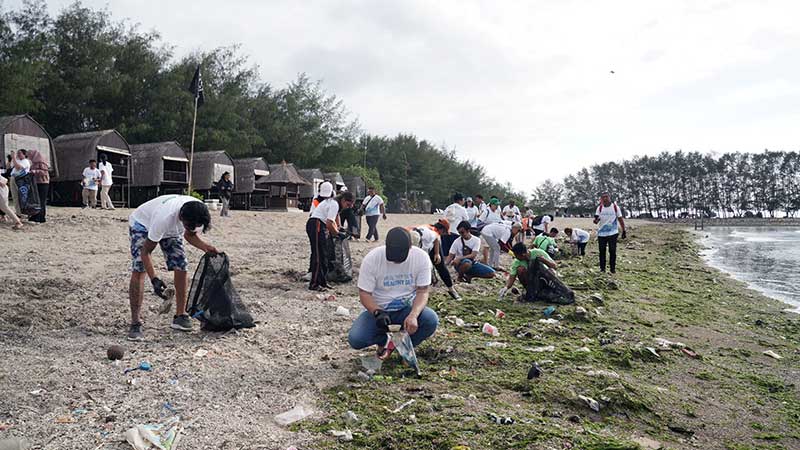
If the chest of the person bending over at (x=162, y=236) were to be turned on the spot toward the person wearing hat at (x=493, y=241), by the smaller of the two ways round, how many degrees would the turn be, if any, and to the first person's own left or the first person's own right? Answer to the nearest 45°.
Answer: approximately 90° to the first person's own left

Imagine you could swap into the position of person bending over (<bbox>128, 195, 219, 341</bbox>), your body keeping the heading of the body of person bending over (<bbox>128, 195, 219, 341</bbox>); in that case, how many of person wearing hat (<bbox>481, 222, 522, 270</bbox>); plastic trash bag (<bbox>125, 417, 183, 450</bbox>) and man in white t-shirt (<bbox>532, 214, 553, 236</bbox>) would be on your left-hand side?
2

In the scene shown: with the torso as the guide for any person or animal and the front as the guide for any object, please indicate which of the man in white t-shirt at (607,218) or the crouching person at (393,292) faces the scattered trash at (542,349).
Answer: the man in white t-shirt

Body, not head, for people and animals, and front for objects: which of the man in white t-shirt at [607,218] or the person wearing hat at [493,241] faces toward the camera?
the man in white t-shirt

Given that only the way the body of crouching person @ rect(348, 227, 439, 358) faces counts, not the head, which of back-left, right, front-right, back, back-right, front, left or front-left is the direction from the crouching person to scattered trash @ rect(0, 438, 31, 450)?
front-right

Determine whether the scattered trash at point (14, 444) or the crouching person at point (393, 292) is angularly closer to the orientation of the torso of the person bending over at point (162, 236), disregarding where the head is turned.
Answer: the crouching person

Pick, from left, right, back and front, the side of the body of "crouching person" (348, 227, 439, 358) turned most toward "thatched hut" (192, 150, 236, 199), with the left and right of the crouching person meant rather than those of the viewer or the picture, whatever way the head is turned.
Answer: back

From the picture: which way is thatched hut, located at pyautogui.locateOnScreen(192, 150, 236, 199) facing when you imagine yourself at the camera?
facing the viewer and to the right of the viewer

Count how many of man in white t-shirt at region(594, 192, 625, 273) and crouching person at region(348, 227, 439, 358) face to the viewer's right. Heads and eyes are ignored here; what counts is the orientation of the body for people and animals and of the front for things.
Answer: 0

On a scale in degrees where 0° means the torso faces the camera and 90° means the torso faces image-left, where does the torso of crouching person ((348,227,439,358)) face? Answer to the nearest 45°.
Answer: approximately 0°

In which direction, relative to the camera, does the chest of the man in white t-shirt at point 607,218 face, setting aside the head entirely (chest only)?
toward the camera

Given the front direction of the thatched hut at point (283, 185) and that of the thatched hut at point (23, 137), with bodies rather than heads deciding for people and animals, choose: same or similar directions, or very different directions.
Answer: same or similar directions

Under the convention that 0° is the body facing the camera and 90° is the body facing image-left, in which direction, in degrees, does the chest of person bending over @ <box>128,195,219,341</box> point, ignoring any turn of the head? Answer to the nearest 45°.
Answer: approximately 315°
